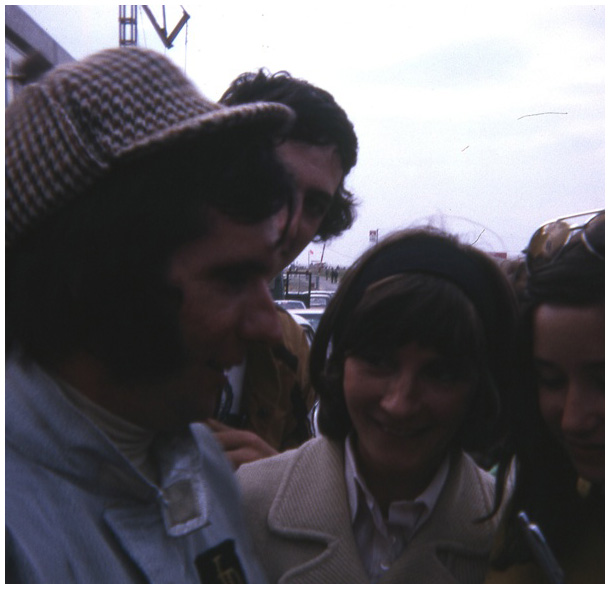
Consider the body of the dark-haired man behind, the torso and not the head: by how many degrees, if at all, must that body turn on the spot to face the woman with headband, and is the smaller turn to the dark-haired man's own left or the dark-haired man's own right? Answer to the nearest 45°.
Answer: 0° — they already face them

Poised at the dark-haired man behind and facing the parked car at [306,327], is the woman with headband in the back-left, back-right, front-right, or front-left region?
back-right

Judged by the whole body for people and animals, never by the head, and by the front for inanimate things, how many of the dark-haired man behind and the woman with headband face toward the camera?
2

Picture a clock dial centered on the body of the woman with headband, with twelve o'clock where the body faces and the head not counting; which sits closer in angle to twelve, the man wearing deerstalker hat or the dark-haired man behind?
the man wearing deerstalker hat

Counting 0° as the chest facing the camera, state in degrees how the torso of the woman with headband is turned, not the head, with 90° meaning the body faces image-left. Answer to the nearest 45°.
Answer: approximately 0°

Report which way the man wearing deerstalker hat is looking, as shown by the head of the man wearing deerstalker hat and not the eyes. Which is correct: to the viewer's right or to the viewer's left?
to the viewer's right

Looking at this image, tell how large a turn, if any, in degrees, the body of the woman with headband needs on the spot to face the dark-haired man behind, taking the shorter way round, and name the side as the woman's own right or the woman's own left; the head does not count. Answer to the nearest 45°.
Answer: approximately 135° to the woman's own right

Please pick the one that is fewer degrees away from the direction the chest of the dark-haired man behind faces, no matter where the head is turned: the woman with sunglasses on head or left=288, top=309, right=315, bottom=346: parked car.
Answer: the woman with sunglasses on head

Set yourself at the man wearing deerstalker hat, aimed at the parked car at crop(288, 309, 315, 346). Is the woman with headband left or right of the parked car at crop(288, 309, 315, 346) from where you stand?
right

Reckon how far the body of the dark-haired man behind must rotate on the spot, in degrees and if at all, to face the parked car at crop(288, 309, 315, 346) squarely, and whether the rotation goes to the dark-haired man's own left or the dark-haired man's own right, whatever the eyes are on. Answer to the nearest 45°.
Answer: approximately 180°

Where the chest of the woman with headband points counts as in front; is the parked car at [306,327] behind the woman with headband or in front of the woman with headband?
behind
